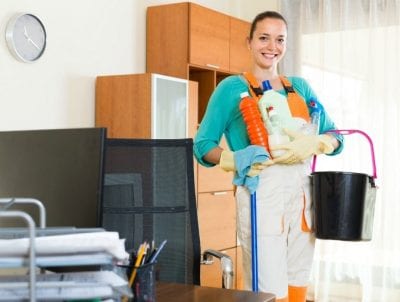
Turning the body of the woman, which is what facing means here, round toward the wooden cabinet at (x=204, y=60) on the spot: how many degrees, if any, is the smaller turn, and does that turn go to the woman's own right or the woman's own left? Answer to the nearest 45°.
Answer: approximately 180°

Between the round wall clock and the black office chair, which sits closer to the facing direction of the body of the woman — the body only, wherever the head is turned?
the black office chair

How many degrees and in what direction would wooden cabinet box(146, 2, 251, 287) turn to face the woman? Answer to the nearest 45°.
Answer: approximately 45° to its right

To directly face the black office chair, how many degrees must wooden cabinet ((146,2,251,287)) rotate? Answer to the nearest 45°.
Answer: approximately 45° to its right

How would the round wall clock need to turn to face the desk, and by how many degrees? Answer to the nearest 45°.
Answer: approximately 45° to its right

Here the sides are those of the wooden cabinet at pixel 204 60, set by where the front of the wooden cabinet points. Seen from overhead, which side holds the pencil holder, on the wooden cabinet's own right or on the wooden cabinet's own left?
on the wooden cabinet's own right
